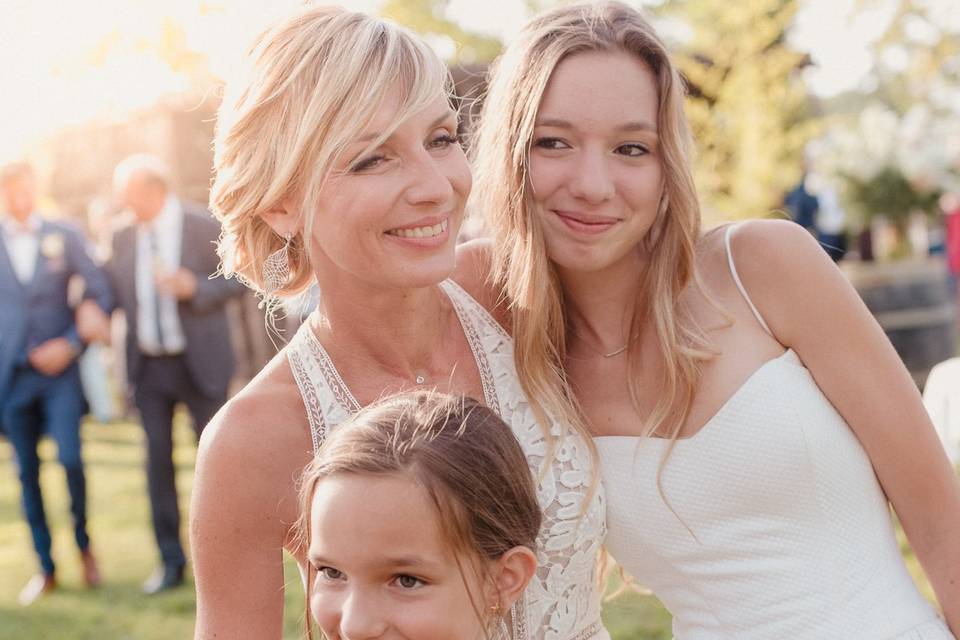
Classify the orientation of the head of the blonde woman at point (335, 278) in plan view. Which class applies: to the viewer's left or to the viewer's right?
to the viewer's right

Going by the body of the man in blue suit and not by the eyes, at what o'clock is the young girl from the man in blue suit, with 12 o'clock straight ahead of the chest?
The young girl is roughly at 12 o'clock from the man in blue suit.

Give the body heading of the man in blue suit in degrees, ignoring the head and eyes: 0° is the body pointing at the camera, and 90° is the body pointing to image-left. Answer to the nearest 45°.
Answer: approximately 0°

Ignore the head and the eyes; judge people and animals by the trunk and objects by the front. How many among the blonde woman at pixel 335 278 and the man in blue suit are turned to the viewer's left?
0

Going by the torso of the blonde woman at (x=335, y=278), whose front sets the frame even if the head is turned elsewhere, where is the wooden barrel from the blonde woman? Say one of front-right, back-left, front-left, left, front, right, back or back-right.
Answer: left

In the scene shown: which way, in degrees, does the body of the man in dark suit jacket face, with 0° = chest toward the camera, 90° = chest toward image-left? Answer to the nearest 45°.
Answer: approximately 45°

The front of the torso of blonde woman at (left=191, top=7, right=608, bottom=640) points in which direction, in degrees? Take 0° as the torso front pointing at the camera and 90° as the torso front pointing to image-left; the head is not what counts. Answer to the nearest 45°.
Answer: approximately 315°

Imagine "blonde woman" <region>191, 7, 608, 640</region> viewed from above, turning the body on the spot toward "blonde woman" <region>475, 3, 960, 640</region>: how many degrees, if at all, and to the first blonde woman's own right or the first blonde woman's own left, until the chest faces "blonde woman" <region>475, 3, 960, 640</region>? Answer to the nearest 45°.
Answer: approximately 45° to the first blonde woman's own left

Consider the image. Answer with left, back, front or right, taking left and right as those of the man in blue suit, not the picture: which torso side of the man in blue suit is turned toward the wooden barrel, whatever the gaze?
left
